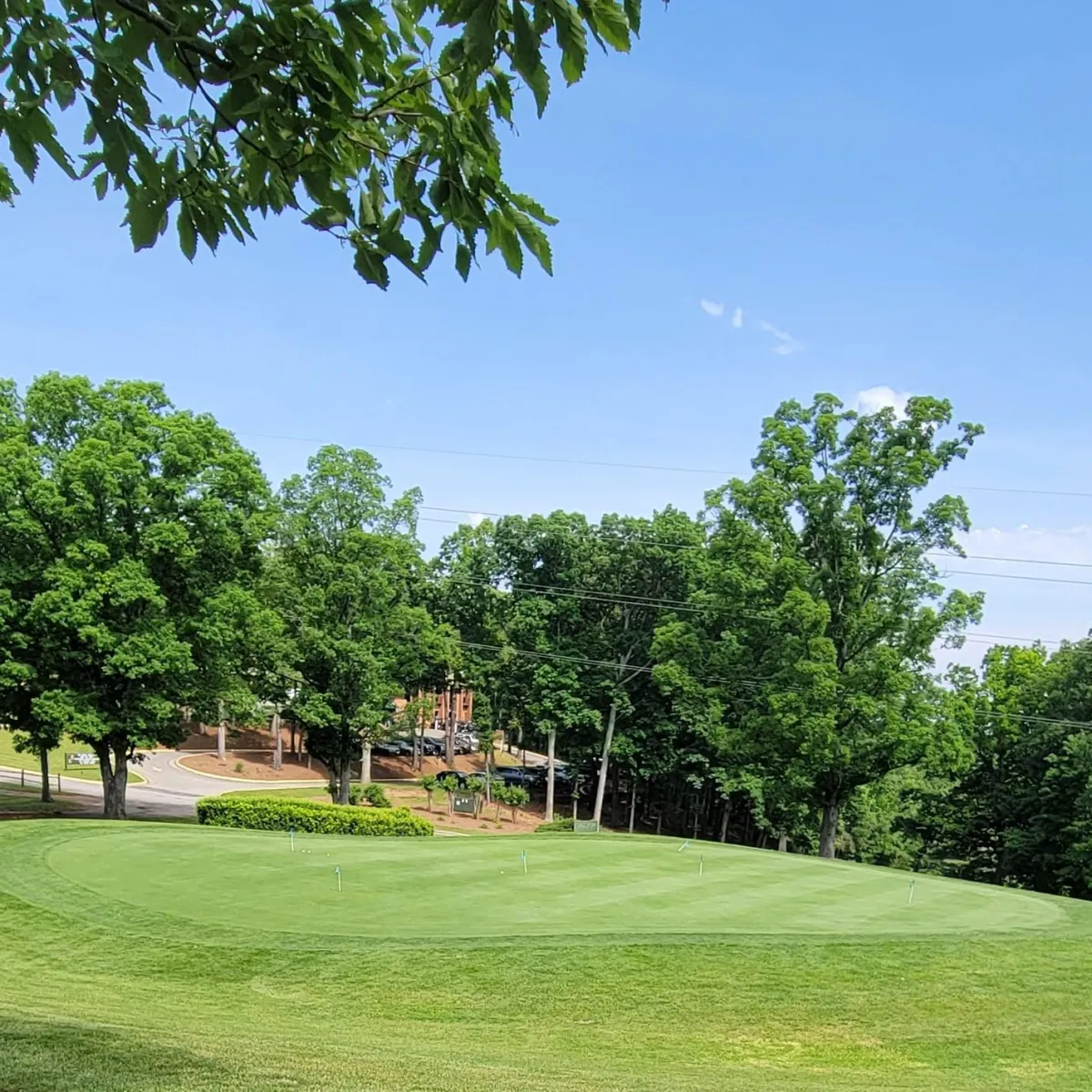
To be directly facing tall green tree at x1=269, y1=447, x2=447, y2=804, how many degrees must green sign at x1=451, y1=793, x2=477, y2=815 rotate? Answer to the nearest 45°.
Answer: approximately 45° to its right

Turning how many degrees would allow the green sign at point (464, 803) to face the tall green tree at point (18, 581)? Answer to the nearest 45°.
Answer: approximately 45° to its right

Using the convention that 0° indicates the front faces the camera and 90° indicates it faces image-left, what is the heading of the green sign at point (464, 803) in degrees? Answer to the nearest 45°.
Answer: approximately 0°

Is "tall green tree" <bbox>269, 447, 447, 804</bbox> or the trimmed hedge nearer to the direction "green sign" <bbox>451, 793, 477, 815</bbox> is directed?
the trimmed hedge

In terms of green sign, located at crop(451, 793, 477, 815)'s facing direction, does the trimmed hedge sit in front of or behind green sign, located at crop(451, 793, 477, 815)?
in front

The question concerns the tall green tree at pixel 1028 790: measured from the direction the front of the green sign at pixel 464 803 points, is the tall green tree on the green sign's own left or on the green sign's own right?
on the green sign's own left

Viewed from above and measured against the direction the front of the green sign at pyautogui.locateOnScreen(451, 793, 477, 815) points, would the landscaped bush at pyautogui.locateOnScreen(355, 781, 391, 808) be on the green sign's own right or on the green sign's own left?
on the green sign's own right
